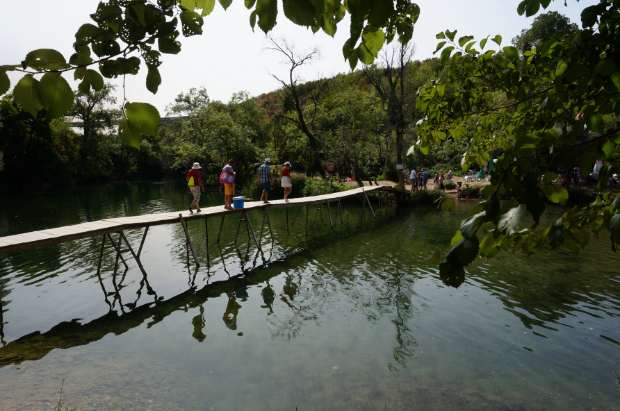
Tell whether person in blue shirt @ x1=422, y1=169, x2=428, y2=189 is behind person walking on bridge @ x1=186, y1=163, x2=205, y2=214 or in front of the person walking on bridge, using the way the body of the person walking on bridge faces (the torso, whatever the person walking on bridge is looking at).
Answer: in front

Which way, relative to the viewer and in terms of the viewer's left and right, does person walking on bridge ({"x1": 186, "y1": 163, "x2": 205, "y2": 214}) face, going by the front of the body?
facing away from the viewer and to the right of the viewer

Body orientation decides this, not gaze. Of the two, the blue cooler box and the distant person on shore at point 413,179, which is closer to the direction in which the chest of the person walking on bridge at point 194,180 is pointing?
the distant person on shore

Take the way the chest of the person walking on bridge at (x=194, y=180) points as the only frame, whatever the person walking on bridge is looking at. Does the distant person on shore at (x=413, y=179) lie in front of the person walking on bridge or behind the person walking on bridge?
in front

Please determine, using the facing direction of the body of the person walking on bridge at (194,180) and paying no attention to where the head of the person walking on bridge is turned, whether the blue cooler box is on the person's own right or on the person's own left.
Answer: on the person's own right
